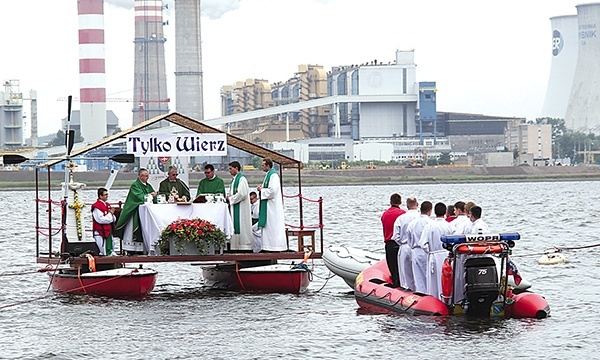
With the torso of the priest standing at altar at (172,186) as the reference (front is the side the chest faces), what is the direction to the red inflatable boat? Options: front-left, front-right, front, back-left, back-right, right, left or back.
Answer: front-left

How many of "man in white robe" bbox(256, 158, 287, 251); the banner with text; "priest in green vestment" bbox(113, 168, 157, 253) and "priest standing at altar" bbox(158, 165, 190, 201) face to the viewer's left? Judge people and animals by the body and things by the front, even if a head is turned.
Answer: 1

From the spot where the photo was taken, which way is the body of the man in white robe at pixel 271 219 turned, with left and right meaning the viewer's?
facing to the left of the viewer

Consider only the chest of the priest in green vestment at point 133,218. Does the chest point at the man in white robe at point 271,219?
yes

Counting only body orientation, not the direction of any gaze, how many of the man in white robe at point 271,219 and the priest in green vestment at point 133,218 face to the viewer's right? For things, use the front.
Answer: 1

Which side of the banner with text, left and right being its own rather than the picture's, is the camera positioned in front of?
front

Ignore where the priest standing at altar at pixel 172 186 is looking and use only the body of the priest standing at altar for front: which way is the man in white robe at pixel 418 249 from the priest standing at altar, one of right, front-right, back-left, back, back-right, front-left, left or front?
front-left

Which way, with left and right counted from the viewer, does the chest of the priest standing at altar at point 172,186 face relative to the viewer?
facing the viewer

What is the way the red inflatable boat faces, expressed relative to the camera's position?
facing away from the viewer and to the left of the viewer

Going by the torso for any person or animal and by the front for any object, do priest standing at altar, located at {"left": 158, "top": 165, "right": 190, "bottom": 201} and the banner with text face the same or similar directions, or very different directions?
same or similar directions

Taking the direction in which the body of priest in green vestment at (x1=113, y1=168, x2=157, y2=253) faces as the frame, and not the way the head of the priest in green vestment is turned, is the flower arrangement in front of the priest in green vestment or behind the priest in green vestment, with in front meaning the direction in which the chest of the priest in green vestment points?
in front

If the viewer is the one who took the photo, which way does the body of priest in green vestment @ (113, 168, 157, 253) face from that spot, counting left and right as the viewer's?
facing to the right of the viewer
